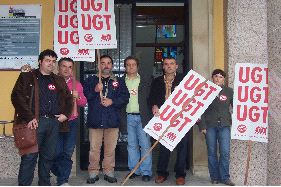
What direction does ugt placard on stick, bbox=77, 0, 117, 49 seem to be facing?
toward the camera

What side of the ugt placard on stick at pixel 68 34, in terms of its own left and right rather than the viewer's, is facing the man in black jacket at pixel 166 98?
left

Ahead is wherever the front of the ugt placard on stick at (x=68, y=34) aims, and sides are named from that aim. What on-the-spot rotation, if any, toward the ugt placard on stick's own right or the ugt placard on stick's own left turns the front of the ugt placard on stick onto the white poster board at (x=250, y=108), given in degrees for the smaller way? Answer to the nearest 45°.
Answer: approximately 90° to the ugt placard on stick's own left

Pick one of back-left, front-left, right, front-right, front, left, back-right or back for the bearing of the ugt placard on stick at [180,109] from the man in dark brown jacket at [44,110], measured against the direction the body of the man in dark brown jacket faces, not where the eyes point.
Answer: front-left

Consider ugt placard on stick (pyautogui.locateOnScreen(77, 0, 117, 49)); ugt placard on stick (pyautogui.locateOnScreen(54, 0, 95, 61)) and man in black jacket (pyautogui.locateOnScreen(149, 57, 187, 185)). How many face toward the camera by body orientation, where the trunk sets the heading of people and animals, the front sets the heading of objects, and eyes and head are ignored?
3

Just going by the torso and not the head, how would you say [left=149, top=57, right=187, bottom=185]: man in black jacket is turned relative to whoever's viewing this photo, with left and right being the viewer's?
facing the viewer

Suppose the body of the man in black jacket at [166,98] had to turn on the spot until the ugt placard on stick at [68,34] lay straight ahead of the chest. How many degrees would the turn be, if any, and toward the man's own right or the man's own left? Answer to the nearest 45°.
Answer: approximately 90° to the man's own right

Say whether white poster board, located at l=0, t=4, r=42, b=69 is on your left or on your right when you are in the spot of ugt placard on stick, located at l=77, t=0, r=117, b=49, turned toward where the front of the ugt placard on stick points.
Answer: on your right

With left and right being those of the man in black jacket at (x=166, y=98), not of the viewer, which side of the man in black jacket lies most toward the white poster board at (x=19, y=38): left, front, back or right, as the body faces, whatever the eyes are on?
right

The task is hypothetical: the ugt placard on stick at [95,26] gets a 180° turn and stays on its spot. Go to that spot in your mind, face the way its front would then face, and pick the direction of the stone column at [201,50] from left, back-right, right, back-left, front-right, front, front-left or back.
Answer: right

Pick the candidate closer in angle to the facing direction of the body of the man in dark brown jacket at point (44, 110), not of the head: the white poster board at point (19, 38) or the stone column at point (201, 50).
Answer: the stone column

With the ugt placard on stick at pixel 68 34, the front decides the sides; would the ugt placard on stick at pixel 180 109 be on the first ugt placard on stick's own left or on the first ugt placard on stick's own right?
on the first ugt placard on stick's own left

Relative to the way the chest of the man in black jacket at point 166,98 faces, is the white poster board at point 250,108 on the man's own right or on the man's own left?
on the man's own left
